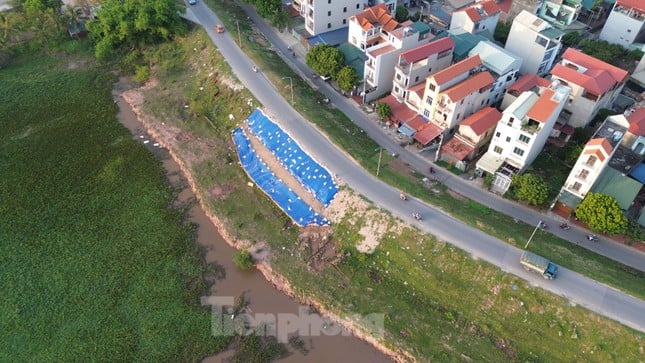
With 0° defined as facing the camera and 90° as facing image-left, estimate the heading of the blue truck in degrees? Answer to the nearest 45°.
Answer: approximately 315°

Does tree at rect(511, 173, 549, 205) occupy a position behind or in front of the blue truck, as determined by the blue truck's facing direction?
behind

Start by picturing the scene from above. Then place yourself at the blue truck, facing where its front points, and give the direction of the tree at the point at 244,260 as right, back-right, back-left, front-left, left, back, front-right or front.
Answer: right

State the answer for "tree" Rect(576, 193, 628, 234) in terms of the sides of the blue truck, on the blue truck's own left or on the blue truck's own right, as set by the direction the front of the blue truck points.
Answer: on the blue truck's own left
